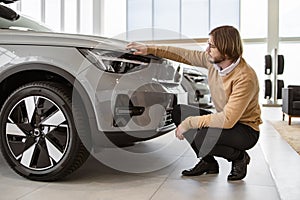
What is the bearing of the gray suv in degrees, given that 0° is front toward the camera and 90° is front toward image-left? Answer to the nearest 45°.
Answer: approximately 315°
